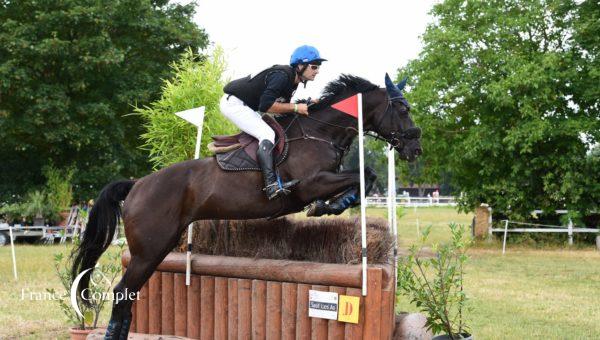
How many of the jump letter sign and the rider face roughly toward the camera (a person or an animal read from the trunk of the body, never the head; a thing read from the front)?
1

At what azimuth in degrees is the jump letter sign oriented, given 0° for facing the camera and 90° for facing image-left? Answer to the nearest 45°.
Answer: approximately 0°

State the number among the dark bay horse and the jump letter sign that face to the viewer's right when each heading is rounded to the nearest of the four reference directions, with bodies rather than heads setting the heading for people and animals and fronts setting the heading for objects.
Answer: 1

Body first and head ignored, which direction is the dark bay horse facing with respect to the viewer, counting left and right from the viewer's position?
facing to the right of the viewer

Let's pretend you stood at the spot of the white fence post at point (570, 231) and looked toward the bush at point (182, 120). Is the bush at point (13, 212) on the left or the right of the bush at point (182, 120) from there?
right

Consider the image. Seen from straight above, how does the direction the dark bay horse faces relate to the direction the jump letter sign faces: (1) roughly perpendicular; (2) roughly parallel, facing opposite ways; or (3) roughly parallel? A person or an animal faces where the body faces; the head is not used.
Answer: roughly perpendicular

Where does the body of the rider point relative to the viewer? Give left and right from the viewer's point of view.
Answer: facing to the right of the viewer

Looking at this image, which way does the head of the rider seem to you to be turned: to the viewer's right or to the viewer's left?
to the viewer's right
